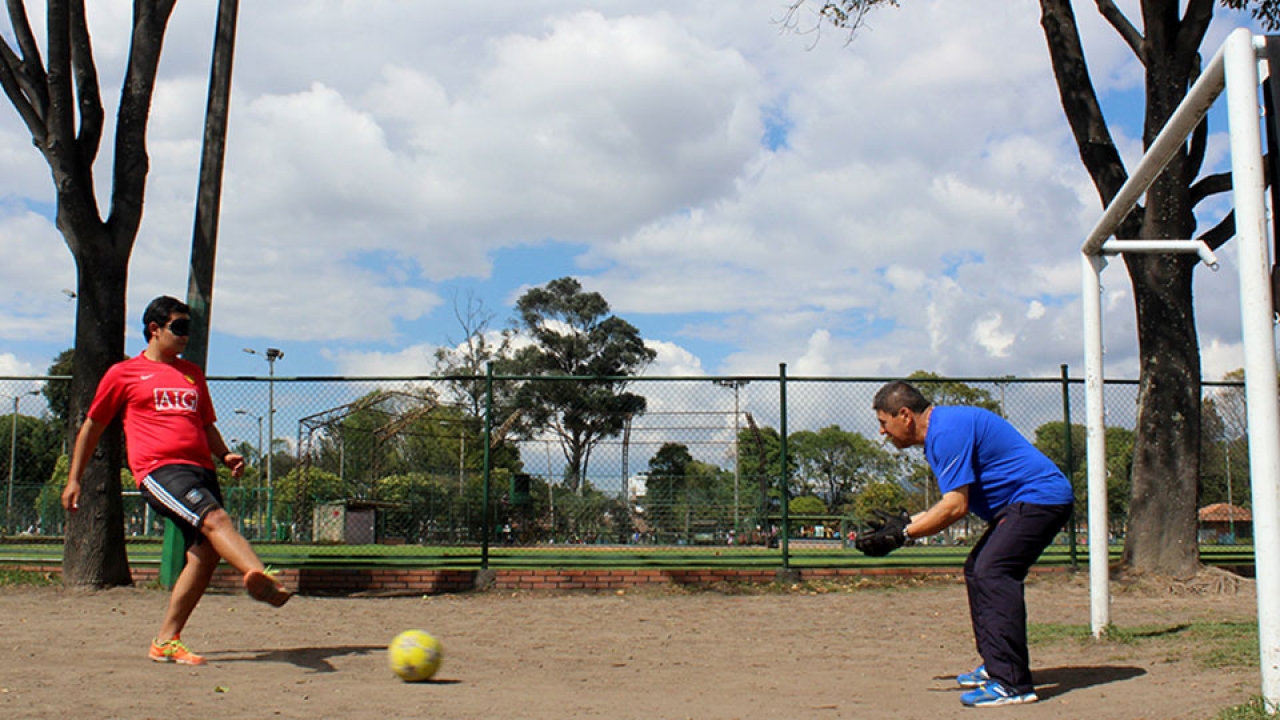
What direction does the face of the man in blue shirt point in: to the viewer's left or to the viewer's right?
to the viewer's left

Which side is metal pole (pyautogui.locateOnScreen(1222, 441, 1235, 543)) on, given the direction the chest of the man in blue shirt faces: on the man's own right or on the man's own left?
on the man's own right

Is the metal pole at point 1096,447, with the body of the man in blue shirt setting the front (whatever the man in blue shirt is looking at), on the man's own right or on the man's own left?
on the man's own right

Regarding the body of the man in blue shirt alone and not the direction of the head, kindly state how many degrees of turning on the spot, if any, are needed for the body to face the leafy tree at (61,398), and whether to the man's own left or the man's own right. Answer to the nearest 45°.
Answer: approximately 45° to the man's own right

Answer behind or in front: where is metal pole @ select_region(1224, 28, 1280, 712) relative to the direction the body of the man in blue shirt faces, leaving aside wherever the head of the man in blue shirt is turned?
behind

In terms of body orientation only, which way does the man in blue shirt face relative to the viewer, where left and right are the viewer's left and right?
facing to the left of the viewer

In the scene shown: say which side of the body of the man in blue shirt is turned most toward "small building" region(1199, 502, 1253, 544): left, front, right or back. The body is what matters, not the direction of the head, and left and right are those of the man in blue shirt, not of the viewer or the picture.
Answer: right

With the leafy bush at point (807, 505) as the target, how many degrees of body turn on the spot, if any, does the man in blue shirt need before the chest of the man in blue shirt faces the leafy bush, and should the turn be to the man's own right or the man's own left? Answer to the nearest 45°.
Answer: approximately 90° to the man's own right
